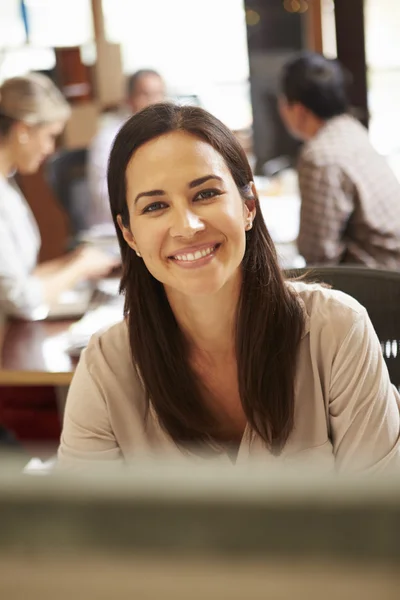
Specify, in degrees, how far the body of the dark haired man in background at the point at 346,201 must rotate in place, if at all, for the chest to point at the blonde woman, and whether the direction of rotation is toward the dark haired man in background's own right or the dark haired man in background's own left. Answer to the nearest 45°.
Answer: approximately 45° to the dark haired man in background's own left

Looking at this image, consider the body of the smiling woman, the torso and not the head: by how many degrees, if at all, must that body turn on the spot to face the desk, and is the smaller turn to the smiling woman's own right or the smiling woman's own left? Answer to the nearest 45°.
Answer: approximately 135° to the smiling woman's own right

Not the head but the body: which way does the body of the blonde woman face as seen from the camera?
to the viewer's right

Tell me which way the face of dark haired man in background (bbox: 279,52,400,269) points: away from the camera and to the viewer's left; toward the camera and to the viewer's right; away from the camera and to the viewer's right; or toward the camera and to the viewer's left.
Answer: away from the camera and to the viewer's left

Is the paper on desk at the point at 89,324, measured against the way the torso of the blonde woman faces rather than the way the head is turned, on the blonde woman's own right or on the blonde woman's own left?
on the blonde woman's own right

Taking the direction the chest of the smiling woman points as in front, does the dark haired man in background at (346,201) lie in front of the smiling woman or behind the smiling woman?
behind

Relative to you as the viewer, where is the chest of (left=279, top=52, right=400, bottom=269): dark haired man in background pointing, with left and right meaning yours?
facing away from the viewer and to the left of the viewer
